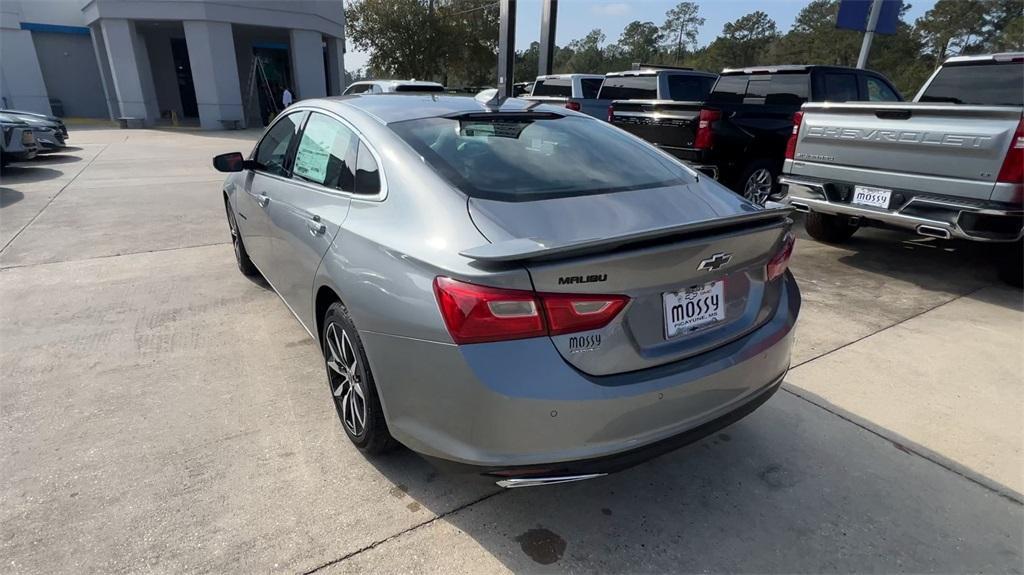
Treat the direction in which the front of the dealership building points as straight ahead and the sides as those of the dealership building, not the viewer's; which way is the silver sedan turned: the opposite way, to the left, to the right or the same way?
the opposite way

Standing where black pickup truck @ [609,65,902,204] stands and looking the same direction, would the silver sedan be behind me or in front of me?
behind

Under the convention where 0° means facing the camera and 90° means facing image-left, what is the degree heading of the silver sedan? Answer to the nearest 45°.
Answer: approximately 135°

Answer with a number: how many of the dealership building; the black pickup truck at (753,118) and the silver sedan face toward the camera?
1

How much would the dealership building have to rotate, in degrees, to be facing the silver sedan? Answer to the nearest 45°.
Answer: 0° — it already faces it

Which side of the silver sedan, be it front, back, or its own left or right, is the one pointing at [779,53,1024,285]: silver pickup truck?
right

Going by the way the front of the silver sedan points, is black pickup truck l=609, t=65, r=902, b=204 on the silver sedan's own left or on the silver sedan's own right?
on the silver sedan's own right

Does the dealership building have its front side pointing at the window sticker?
yes
